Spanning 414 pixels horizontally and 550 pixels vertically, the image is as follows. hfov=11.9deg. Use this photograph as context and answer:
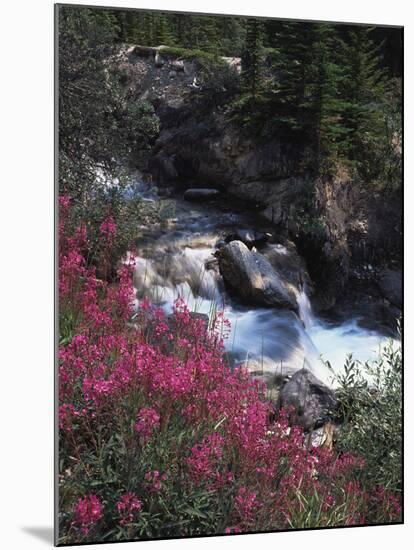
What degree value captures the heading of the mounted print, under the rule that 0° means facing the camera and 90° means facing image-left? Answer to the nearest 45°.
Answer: approximately 315°
